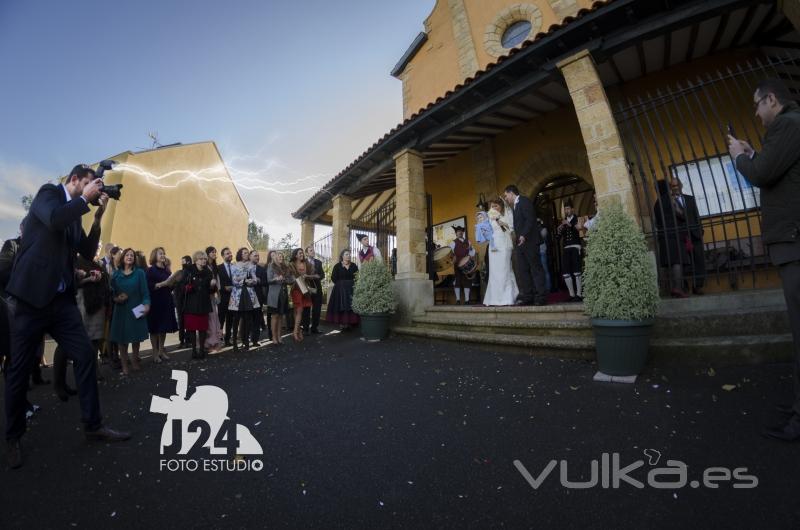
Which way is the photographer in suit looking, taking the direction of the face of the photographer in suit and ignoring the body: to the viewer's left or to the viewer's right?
to the viewer's right

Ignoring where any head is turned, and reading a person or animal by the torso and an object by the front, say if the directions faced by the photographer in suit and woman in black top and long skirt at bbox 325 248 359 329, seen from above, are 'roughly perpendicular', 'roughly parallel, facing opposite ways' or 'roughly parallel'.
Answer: roughly perpendicular

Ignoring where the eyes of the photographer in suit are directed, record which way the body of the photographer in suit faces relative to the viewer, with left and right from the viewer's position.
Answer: facing to the right of the viewer

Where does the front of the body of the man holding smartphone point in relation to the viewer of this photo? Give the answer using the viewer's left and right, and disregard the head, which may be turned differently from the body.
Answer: facing to the left of the viewer

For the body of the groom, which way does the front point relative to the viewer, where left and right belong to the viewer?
facing to the left of the viewer

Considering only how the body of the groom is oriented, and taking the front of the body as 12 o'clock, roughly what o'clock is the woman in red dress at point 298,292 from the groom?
The woman in red dress is roughly at 12 o'clock from the groom.

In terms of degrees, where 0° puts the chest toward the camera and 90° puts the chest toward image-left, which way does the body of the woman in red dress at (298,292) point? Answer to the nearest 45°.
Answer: approximately 315°

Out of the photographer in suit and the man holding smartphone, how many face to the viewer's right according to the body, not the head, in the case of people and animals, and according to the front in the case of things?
1

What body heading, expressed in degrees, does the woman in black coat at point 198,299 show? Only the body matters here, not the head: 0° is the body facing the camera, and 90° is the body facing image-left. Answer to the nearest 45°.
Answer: approximately 315°

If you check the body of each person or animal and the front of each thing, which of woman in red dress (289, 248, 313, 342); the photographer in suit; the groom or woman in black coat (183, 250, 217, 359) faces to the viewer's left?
the groom
